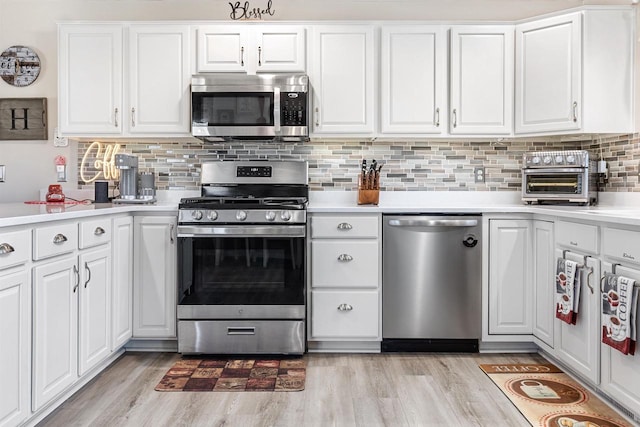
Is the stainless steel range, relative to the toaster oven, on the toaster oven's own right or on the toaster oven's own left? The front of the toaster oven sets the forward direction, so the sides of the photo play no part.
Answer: on the toaster oven's own right

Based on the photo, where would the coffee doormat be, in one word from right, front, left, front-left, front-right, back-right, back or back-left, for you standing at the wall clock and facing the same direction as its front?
front-left

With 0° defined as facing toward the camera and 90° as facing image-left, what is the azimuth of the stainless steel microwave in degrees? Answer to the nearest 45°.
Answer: approximately 0°

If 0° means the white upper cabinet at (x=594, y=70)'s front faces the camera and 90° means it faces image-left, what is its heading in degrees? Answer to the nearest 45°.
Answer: approximately 45°

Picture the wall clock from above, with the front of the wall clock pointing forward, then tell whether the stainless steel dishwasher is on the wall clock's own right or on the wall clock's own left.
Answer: on the wall clock's own left

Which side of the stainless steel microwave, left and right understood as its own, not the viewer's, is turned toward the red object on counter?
right

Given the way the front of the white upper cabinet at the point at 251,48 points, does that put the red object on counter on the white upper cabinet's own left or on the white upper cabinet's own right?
on the white upper cabinet's own right

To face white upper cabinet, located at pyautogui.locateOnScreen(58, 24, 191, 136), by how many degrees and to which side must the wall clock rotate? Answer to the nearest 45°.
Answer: approximately 45° to its left
